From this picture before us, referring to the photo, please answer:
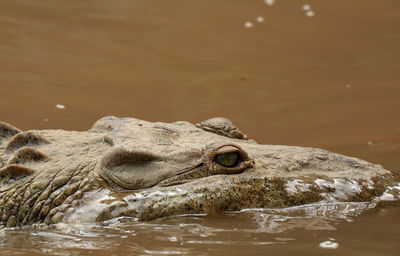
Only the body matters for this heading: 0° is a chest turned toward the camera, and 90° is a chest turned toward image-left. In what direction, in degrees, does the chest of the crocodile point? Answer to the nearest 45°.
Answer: approximately 270°

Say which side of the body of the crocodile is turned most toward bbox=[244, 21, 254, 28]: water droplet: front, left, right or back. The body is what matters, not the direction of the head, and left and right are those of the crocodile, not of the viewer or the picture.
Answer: left
